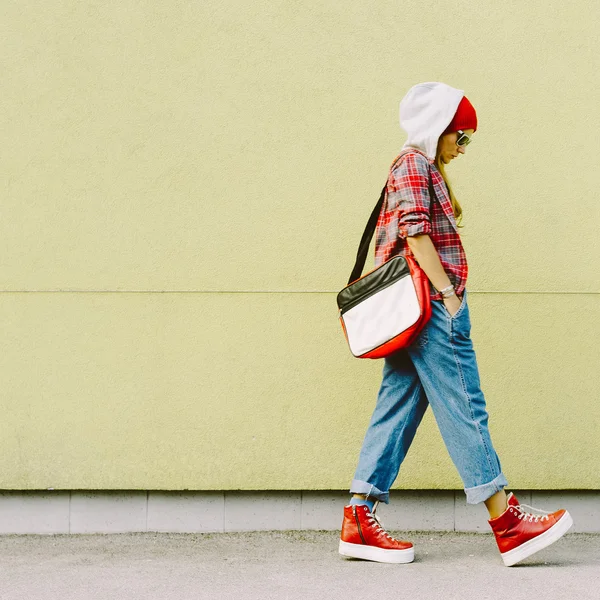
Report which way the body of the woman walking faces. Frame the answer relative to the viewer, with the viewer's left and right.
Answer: facing to the right of the viewer

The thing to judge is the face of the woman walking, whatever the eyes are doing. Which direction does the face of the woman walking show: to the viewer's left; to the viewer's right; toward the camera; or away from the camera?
to the viewer's right
